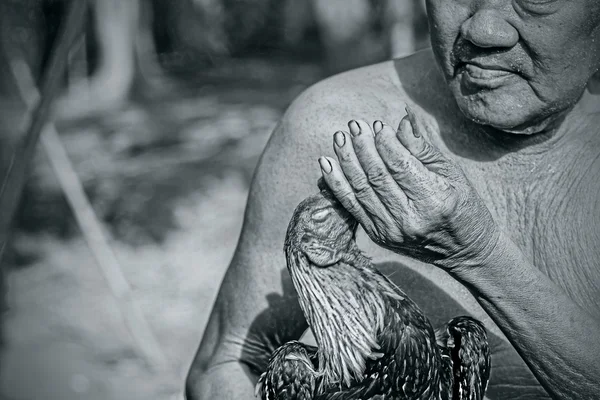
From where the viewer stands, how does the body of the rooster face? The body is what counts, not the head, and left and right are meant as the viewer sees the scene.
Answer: facing the viewer and to the right of the viewer
